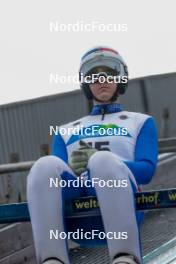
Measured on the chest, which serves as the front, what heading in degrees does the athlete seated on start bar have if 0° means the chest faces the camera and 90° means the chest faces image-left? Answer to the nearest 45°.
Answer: approximately 0°
